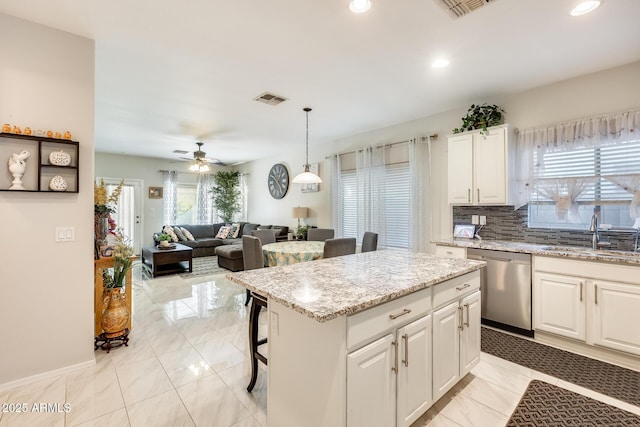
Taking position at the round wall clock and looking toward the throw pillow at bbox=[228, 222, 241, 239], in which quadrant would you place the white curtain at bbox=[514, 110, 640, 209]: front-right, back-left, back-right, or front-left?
back-left

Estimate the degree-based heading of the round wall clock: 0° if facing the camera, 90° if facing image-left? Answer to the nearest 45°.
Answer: approximately 45°

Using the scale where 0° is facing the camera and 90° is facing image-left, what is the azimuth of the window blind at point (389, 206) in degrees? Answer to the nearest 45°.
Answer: approximately 45°

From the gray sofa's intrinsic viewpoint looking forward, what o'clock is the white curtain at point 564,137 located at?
The white curtain is roughly at 11 o'clock from the gray sofa.

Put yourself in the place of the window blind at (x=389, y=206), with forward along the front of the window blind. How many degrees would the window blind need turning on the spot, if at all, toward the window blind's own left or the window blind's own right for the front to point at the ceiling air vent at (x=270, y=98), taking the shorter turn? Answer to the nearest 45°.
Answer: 0° — it already faces it

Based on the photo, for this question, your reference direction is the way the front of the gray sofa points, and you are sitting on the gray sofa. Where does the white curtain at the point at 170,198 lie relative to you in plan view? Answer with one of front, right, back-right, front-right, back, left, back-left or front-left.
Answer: back-right
